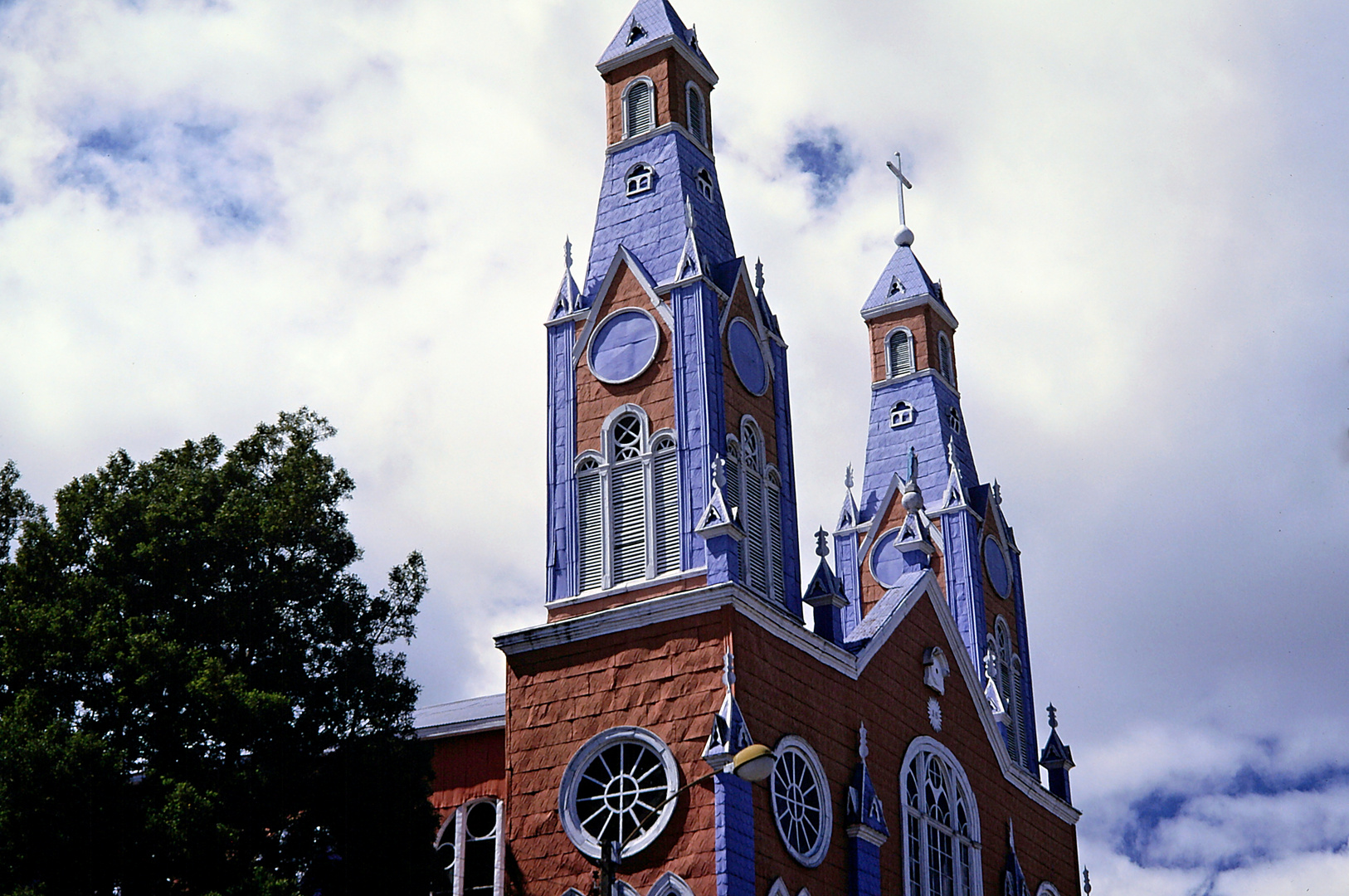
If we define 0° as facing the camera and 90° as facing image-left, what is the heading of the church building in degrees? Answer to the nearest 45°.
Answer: approximately 315°

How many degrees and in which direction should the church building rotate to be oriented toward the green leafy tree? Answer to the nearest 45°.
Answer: approximately 90° to its right
